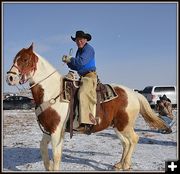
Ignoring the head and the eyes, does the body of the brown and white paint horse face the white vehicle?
no

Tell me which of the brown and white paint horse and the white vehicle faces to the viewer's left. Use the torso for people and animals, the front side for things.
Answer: the brown and white paint horse

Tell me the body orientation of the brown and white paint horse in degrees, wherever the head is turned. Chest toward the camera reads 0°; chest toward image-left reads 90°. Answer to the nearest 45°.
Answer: approximately 90°
